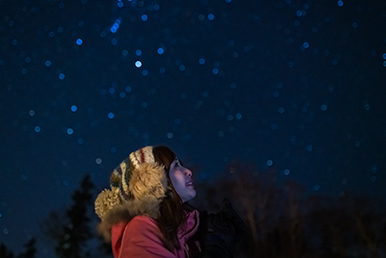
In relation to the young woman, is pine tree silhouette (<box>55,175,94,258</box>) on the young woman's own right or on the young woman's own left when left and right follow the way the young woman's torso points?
on the young woman's own left

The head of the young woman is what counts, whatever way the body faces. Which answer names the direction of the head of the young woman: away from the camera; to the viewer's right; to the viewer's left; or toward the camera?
to the viewer's right

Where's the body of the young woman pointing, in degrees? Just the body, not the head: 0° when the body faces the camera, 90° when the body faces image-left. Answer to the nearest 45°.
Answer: approximately 270°
